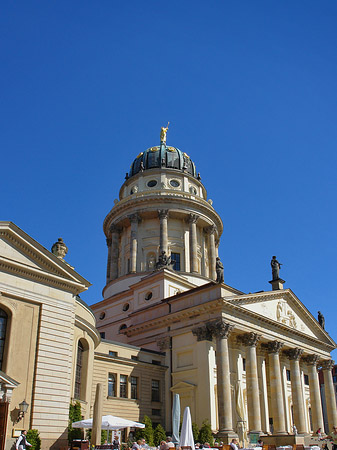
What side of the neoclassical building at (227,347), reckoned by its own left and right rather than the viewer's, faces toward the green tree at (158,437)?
right

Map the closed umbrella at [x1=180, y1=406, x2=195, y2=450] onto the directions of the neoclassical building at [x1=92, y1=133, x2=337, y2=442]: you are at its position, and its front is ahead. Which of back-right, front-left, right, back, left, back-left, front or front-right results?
front-right

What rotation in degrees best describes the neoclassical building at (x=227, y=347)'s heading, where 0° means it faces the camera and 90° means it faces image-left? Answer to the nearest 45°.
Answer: approximately 315°

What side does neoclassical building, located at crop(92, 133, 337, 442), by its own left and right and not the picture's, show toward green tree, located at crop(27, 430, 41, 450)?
right

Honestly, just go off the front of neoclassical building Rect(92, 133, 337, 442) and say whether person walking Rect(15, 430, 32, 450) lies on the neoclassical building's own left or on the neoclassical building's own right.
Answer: on the neoclassical building's own right
